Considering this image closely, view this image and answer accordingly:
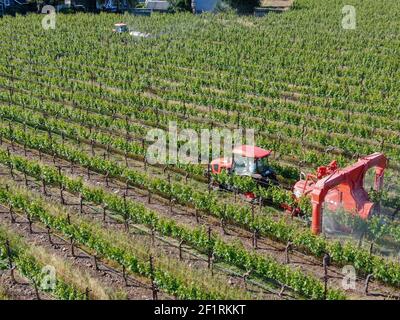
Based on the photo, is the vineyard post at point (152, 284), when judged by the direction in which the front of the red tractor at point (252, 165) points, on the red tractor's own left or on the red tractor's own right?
on the red tractor's own left

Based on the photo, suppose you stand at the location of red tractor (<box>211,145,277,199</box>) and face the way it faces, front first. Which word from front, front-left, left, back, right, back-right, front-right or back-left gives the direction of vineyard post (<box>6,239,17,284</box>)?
left

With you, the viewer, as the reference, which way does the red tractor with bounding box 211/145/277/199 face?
facing away from the viewer and to the left of the viewer
